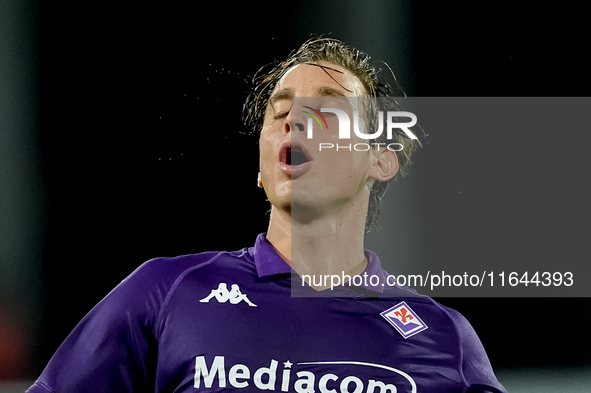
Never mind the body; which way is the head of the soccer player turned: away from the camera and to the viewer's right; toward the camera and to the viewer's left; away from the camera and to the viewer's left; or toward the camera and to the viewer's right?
toward the camera and to the viewer's left

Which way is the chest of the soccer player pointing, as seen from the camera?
toward the camera
